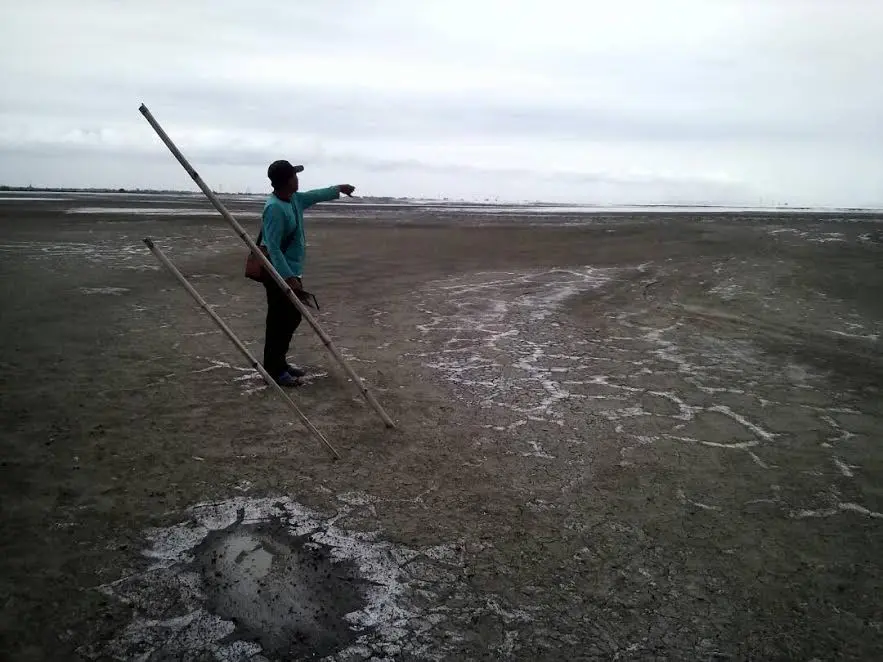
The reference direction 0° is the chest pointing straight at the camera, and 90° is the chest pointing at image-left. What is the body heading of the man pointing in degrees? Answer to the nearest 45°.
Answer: approximately 270°
